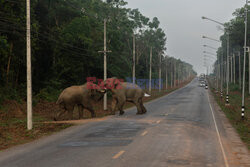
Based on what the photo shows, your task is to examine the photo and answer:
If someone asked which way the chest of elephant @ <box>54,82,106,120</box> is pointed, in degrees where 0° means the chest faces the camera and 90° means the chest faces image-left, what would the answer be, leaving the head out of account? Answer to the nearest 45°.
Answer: approximately 270°

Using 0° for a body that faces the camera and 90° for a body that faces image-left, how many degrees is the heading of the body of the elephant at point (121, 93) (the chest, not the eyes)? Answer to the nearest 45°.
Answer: approximately 90°

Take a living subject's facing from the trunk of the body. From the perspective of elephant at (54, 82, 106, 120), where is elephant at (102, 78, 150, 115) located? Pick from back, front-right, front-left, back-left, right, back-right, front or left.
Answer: front-left

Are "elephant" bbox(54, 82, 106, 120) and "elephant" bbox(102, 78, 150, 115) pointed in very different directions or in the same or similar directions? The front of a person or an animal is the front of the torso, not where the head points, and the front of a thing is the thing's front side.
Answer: very different directions

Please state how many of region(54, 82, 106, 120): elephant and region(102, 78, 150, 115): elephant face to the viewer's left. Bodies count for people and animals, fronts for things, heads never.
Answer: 1
